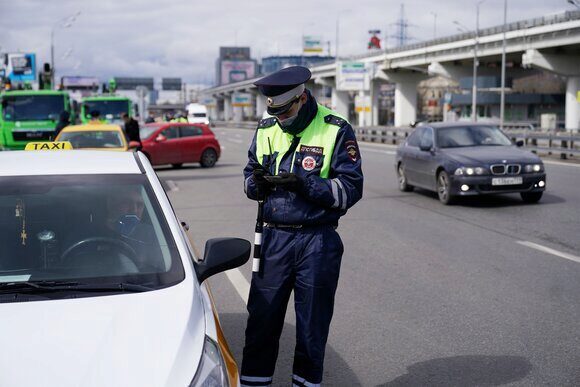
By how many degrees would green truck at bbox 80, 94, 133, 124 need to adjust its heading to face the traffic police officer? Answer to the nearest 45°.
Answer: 0° — it already faces them

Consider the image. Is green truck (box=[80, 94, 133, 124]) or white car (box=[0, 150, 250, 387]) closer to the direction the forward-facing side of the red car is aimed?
the white car

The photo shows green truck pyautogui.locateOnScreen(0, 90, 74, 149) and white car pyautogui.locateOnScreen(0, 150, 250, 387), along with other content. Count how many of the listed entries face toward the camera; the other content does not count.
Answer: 2

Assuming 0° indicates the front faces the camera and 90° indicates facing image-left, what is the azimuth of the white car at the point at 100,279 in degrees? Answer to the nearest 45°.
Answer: approximately 0°

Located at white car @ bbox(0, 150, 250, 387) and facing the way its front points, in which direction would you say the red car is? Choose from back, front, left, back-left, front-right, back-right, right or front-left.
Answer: back

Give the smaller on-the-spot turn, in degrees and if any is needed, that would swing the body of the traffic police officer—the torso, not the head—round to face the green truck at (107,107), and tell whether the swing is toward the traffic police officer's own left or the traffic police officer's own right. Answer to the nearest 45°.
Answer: approximately 135° to the traffic police officer's own right

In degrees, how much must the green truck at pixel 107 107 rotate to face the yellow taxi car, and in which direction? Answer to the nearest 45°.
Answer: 0° — it already faces it

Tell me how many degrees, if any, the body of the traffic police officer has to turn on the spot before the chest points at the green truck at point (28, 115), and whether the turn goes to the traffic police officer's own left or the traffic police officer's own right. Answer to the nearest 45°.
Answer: approximately 135° to the traffic police officer's own right

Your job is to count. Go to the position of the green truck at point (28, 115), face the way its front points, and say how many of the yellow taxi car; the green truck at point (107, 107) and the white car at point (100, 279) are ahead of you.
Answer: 2
